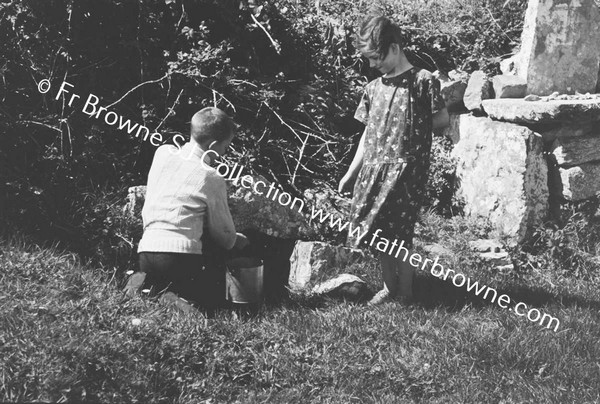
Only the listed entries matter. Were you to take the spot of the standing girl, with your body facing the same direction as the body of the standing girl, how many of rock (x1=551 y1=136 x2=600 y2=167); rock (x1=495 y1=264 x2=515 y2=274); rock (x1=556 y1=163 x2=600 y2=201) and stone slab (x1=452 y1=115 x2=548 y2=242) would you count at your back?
4

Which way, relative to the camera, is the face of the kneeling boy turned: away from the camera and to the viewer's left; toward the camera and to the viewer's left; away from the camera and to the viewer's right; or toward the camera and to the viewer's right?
away from the camera and to the viewer's right

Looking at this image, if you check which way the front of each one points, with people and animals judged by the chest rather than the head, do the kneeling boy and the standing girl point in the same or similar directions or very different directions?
very different directions

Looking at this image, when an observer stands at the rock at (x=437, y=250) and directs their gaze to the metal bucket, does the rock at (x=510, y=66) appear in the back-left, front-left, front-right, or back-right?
back-right

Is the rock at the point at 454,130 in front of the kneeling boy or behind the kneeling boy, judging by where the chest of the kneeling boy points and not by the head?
in front

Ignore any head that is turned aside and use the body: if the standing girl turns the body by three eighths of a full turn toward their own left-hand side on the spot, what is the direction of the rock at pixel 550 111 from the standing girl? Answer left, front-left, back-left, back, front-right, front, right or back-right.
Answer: front-left

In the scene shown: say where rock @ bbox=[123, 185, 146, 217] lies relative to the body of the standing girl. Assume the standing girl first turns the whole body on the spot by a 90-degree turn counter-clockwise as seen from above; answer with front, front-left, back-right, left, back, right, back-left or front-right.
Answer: back-right

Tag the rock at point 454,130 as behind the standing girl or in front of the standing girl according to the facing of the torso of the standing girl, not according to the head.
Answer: behind

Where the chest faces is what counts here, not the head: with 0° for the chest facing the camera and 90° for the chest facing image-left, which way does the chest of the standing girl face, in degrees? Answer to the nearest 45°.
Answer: approximately 45°

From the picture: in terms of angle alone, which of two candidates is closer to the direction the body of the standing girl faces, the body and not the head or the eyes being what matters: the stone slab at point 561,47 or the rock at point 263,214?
the rock

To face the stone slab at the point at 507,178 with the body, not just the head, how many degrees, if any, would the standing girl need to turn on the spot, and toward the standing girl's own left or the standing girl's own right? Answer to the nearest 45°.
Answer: approximately 180°

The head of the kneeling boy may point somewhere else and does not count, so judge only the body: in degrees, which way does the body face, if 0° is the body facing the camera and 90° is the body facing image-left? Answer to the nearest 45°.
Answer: approximately 225°

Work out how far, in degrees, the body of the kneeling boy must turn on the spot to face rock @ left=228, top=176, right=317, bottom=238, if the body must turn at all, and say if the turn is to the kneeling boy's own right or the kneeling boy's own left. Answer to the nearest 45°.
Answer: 0° — they already face it
